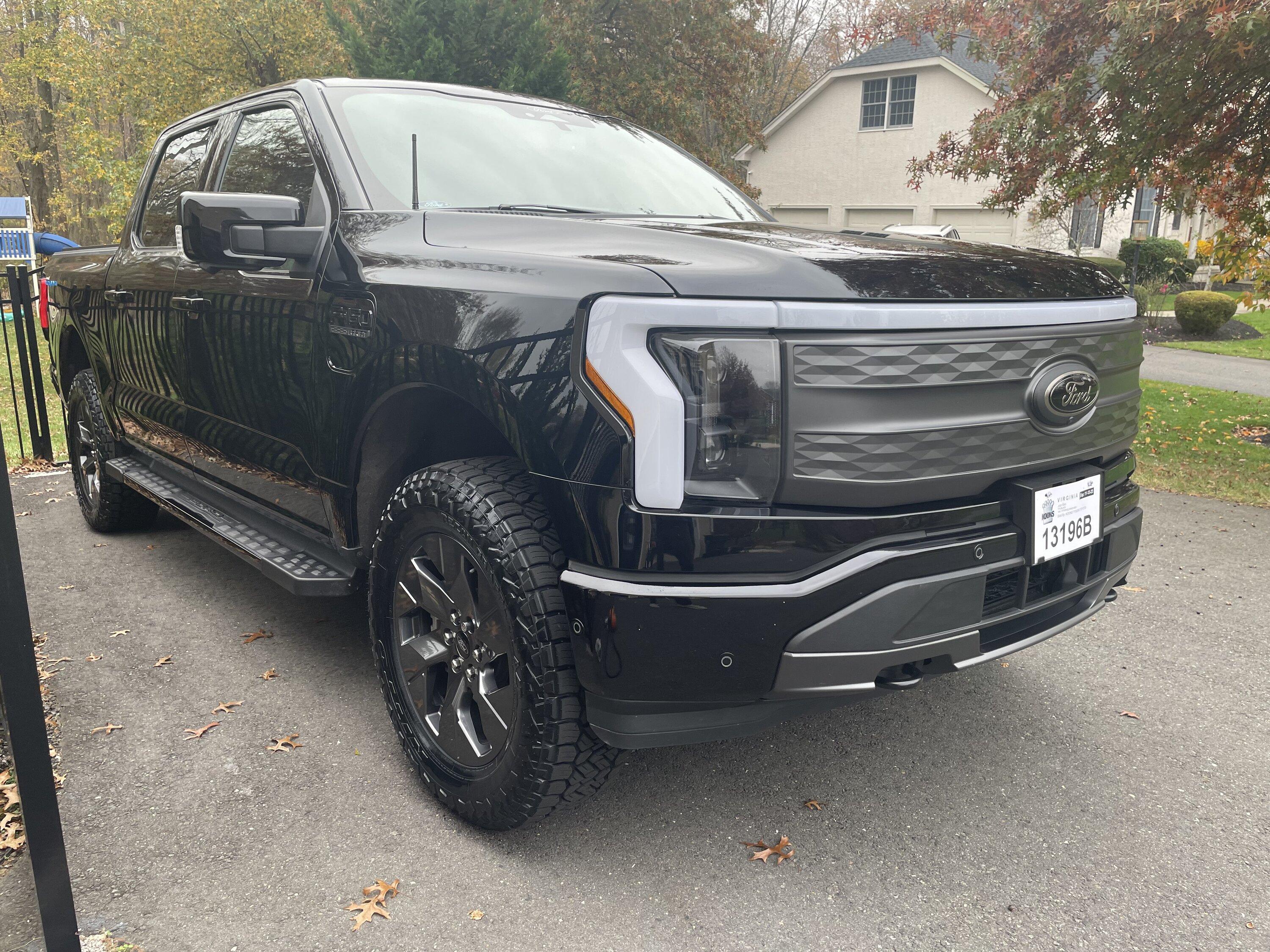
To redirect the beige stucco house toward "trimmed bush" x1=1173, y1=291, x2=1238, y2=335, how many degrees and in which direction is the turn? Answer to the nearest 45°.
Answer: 0° — it already faces it

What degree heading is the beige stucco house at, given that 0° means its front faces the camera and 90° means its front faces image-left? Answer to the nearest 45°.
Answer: approximately 315°

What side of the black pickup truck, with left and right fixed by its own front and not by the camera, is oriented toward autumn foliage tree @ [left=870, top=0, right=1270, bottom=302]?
left

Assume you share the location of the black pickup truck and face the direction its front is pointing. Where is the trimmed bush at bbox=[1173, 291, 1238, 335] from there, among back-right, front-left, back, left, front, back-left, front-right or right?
left

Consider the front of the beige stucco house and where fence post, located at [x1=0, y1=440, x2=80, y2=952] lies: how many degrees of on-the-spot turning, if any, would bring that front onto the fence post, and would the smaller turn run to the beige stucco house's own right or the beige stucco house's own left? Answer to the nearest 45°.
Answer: approximately 45° to the beige stucco house's own right

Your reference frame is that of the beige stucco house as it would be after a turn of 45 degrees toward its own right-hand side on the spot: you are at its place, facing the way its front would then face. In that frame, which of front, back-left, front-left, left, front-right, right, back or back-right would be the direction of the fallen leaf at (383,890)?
front

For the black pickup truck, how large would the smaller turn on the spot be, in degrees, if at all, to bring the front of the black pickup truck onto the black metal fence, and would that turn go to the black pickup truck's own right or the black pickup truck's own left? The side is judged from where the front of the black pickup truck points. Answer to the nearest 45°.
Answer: approximately 180°

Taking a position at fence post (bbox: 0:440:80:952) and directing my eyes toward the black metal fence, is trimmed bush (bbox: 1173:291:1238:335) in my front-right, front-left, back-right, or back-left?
front-right

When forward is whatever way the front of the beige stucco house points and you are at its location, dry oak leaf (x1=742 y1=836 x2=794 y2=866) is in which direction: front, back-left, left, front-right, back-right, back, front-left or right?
front-right

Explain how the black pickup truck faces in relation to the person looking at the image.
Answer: facing the viewer and to the right of the viewer

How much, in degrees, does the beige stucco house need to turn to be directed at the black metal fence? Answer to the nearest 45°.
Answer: approximately 45° to its right

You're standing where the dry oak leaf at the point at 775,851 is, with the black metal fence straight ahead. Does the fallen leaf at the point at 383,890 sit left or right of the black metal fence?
left

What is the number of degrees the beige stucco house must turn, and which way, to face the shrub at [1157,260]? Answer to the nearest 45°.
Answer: approximately 45° to its left

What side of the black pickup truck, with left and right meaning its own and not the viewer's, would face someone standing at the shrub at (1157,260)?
left

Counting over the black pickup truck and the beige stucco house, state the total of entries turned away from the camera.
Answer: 0
